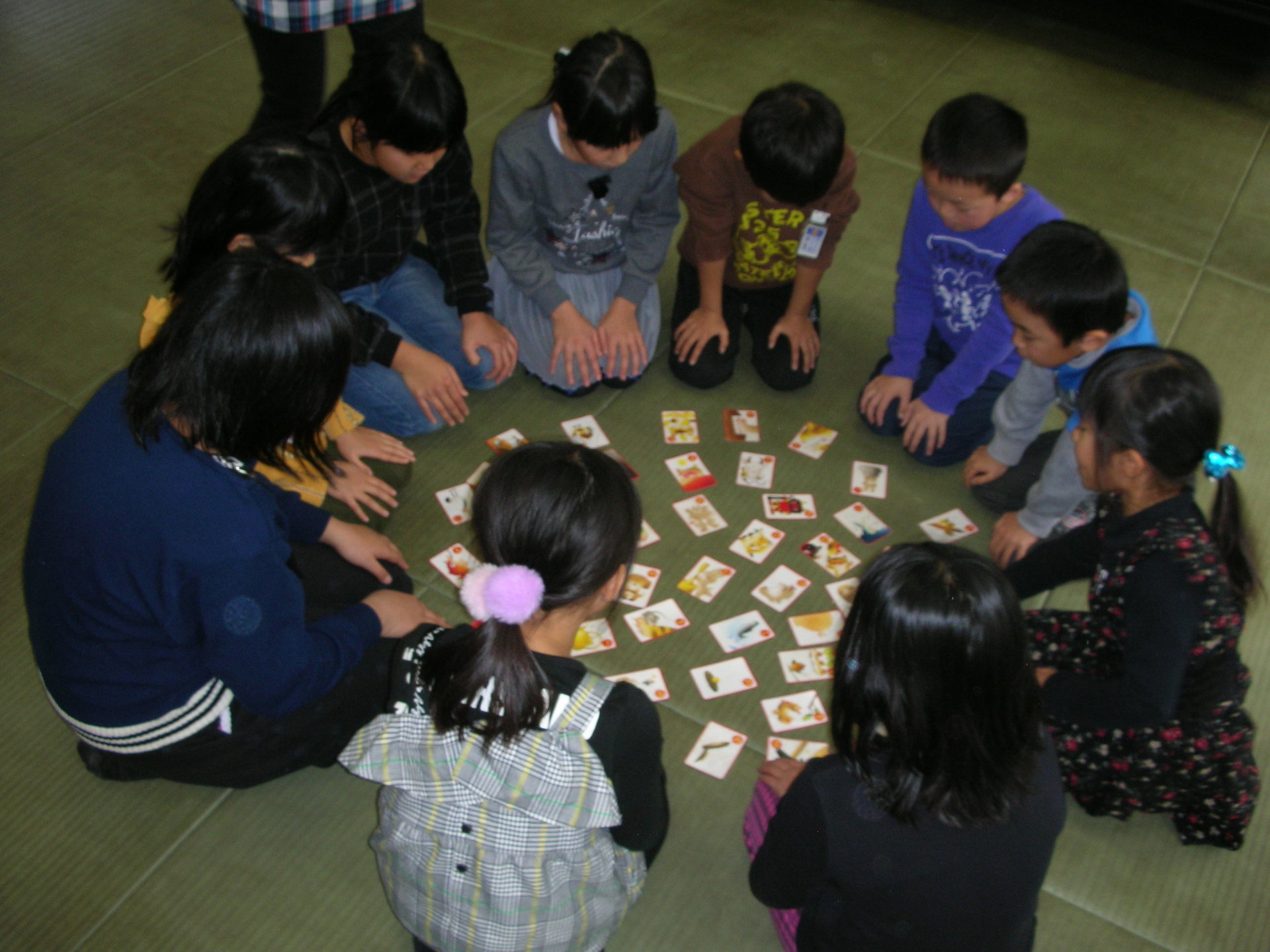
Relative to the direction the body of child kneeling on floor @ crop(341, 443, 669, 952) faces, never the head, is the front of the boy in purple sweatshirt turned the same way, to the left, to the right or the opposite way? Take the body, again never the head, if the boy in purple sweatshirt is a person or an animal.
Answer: the opposite way

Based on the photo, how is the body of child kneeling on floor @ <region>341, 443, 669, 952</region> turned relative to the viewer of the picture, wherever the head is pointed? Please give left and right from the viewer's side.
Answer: facing away from the viewer and to the right of the viewer

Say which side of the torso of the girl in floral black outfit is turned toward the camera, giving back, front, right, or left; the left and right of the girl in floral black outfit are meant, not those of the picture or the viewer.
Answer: left

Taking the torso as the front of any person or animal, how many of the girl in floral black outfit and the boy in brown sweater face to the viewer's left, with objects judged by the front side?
1

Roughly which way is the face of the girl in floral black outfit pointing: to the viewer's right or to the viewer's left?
to the viewer's left

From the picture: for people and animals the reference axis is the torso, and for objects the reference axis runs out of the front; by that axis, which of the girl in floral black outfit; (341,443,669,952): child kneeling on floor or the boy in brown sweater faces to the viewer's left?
the girl in floral black outfit

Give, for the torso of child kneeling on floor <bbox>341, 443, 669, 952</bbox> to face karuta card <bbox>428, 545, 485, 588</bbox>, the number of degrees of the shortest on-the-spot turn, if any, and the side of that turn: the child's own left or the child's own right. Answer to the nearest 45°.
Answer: approximately 45° to the child's own left

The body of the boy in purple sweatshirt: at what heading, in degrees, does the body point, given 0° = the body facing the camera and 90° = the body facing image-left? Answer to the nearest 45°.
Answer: approximately 45°
